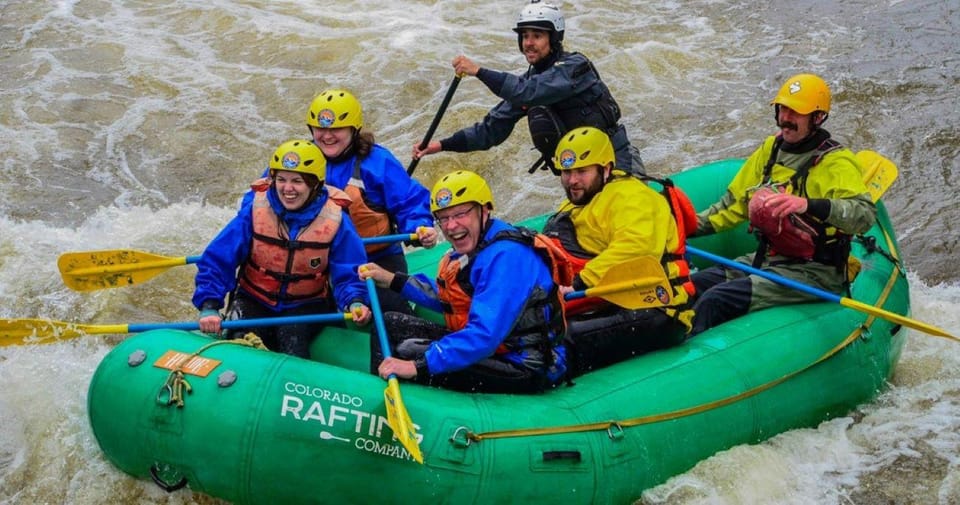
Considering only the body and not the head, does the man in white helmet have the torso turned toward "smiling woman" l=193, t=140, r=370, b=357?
yes

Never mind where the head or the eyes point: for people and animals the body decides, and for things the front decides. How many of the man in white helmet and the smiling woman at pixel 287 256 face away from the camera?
0

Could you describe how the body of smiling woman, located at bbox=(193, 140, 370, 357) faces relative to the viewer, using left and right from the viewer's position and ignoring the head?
facing the viewer

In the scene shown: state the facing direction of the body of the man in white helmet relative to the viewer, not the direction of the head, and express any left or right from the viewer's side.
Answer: facing the viewer and to the left of the viewer

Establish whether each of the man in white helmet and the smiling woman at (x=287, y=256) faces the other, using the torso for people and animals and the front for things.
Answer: no

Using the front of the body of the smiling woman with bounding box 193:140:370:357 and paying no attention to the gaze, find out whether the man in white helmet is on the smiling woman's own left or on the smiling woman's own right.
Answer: on the smiling woman's own left
